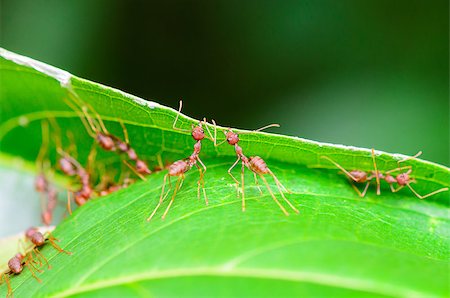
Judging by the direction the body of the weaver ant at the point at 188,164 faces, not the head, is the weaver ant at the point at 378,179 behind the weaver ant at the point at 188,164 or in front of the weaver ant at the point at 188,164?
in front

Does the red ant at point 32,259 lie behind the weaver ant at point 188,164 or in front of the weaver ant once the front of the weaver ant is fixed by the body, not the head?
behind

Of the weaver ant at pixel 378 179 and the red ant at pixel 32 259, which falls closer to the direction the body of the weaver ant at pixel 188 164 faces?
the weaver ant
